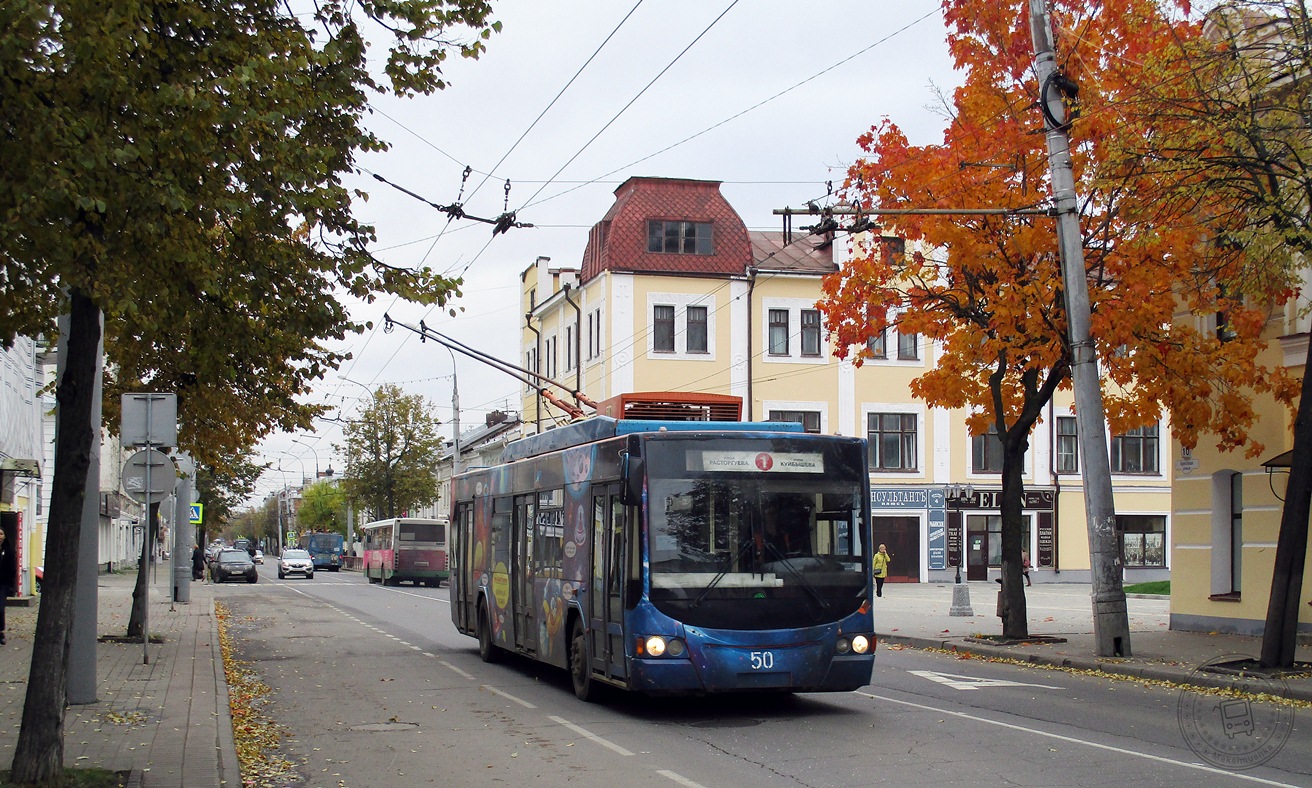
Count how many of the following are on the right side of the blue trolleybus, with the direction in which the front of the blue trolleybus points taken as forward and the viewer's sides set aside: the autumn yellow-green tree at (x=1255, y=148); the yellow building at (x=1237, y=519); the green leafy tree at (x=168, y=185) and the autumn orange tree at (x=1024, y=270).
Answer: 1

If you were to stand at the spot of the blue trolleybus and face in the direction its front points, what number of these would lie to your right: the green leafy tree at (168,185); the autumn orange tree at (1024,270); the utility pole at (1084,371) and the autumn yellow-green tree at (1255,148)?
1

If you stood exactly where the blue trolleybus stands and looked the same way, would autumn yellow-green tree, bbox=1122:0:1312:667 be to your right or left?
on your left

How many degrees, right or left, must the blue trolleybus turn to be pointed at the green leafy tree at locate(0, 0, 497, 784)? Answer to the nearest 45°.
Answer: approximately 90° to its right

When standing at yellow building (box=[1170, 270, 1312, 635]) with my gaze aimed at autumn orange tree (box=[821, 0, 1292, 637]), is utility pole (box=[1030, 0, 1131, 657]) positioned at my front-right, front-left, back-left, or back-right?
front-left

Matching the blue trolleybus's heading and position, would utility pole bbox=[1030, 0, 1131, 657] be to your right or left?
on your left

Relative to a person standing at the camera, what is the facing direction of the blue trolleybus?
facing the viewer and to the right of the viewer

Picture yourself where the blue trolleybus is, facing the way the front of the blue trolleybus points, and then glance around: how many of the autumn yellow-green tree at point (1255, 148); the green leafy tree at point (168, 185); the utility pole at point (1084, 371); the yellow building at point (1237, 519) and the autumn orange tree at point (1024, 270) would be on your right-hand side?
1

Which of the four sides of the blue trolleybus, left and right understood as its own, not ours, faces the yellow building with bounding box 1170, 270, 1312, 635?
left

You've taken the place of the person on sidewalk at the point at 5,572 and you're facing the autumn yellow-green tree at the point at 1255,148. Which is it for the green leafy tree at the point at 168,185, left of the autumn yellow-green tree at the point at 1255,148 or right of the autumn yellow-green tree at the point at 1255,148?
right
